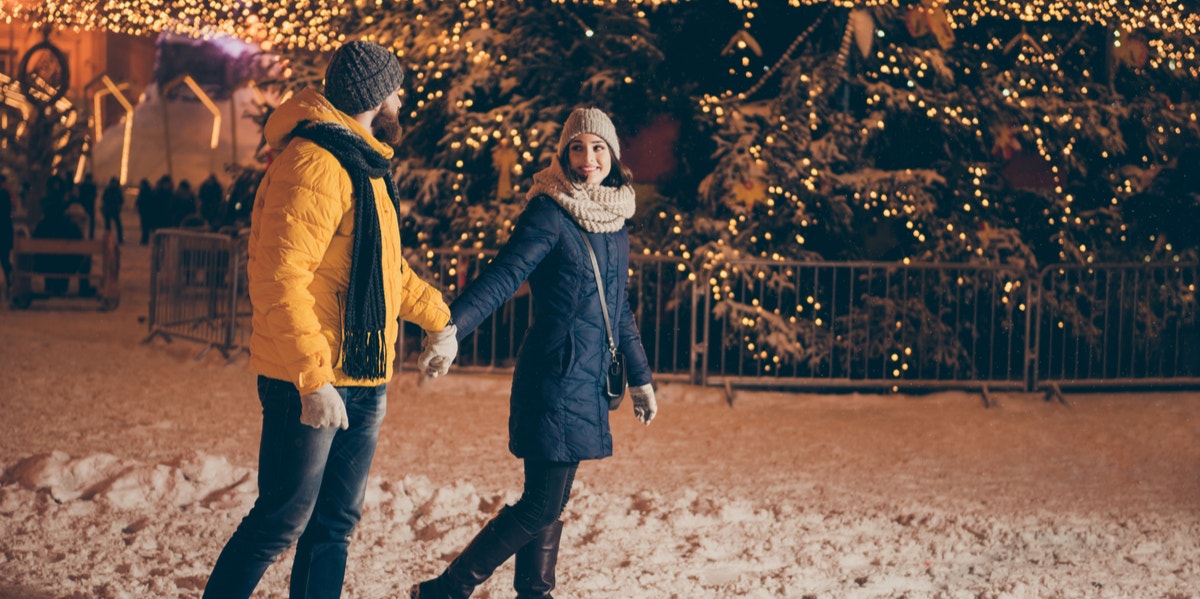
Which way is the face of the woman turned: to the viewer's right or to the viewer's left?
to the viewer's left

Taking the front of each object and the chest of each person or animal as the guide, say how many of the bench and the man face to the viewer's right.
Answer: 1

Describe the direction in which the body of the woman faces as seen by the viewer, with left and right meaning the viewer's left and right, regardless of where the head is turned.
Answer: facing the viewer and to the right of the viewer

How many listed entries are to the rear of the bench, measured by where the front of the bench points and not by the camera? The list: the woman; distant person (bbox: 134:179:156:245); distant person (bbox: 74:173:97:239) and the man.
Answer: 2

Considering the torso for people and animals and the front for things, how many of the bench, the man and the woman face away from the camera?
1

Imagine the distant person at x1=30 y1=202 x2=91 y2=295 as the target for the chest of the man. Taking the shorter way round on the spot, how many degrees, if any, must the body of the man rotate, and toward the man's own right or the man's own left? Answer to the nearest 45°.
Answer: approximately 90° to the man's own left

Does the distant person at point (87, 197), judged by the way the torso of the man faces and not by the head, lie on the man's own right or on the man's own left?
on the man's own left

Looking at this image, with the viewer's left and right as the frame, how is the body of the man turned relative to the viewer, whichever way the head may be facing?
facing to the right of the viewer
